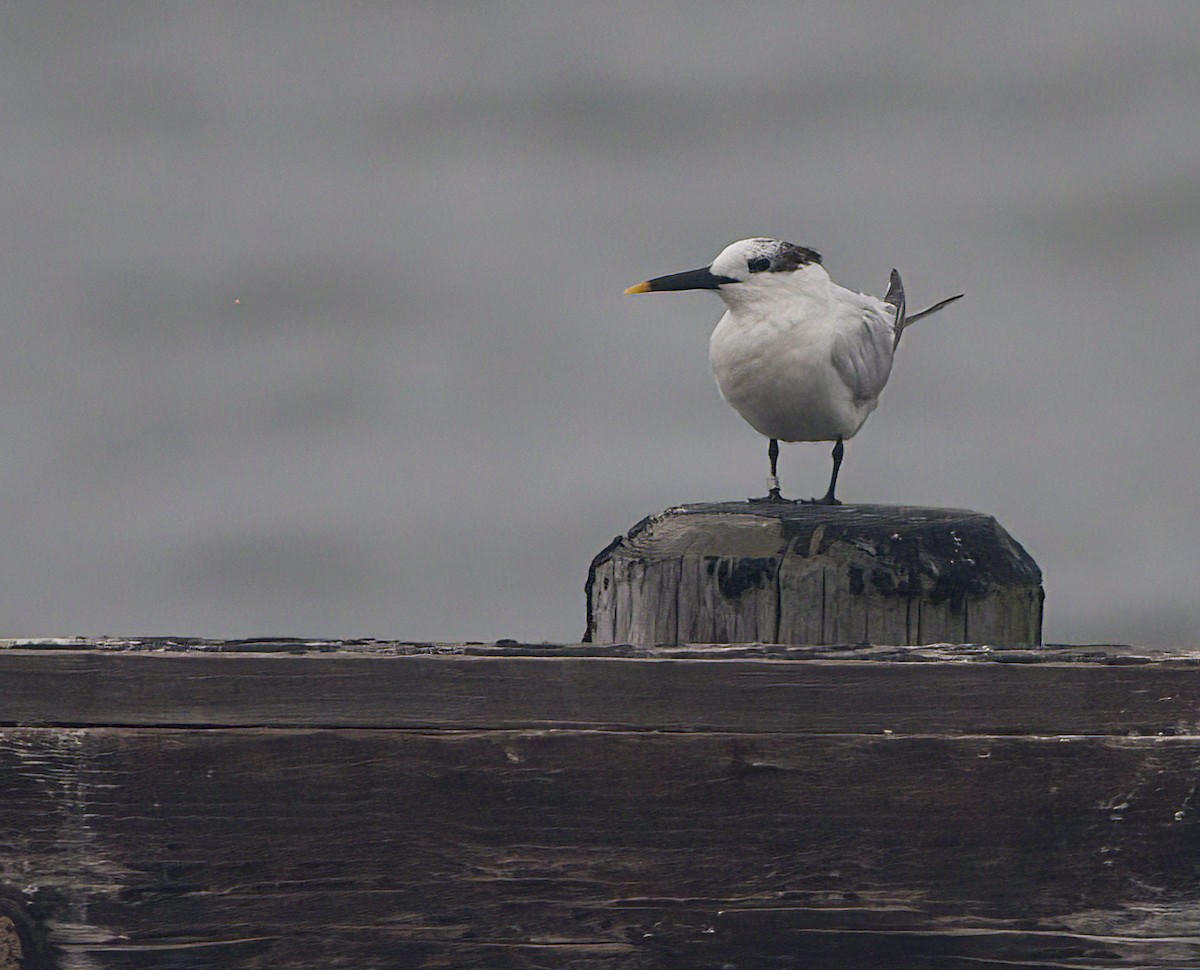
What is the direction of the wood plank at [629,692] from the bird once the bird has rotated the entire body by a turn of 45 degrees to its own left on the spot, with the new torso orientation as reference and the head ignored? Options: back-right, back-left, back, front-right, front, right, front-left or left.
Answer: front

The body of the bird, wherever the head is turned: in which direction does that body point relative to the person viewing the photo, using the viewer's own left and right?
facing the viewer and to the left of the viewer

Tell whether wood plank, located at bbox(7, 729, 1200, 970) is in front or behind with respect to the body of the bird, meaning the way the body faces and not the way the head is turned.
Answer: in front
